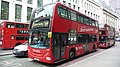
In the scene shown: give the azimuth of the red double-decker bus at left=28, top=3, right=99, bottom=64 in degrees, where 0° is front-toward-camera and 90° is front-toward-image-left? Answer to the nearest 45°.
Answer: approximately 45°

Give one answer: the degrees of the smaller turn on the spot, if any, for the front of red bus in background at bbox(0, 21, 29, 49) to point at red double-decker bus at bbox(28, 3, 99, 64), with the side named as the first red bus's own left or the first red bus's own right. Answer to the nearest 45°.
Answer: approximately 135° to the first red bus's own right
